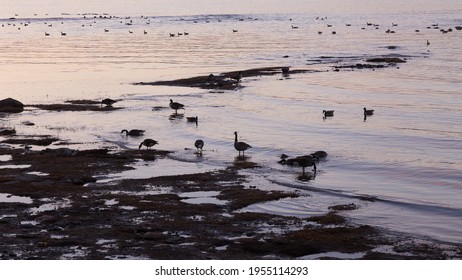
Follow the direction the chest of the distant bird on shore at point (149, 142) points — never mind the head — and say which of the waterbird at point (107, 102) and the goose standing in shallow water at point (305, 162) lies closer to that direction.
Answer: the waterbird

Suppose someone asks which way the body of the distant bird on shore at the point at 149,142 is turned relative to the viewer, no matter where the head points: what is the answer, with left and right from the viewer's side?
facing to the left of the viewer

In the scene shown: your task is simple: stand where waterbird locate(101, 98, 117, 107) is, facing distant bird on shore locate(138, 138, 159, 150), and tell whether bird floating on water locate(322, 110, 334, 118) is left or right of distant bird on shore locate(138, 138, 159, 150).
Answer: left

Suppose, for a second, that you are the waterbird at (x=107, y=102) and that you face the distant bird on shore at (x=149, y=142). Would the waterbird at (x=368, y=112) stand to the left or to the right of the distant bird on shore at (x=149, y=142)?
left

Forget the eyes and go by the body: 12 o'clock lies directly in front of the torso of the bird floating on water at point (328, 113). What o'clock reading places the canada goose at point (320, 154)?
The canada goose is roughly at 9 o'clock from the bird floating on water.

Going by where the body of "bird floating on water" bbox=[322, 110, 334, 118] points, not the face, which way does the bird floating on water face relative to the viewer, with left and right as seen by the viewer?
facing to the left of the viewer

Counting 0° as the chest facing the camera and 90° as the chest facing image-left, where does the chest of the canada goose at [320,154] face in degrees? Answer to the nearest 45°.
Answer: approximately 270°

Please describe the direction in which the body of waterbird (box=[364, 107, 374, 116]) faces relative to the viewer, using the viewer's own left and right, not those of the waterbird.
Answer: facing to the left of the viewer
